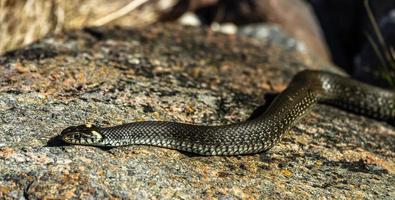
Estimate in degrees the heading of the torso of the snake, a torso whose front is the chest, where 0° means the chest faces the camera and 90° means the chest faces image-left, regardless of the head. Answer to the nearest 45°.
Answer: approximately 90°

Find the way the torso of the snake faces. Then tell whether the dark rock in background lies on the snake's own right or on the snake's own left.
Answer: on the snake's own right
